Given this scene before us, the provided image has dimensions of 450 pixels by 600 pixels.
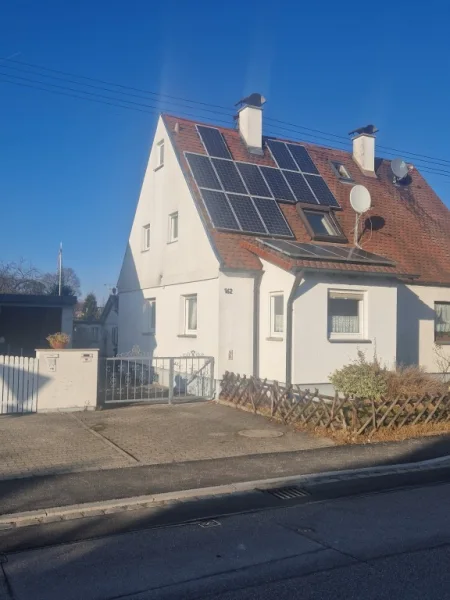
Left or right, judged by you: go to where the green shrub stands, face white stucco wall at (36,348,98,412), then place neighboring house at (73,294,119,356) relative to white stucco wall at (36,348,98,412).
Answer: right

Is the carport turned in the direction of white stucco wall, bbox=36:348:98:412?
yes

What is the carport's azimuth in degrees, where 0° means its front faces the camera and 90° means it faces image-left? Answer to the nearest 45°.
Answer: approximately 0°

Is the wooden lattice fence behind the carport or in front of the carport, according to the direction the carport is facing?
in front

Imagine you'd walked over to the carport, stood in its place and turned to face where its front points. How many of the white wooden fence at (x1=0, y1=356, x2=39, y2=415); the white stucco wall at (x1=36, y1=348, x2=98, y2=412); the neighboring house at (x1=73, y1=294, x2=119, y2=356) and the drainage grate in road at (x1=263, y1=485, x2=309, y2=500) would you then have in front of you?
3

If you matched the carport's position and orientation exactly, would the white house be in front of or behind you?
in front

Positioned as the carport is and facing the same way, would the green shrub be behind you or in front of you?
in front

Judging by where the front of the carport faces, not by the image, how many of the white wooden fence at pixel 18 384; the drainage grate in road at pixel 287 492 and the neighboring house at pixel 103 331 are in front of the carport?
2
